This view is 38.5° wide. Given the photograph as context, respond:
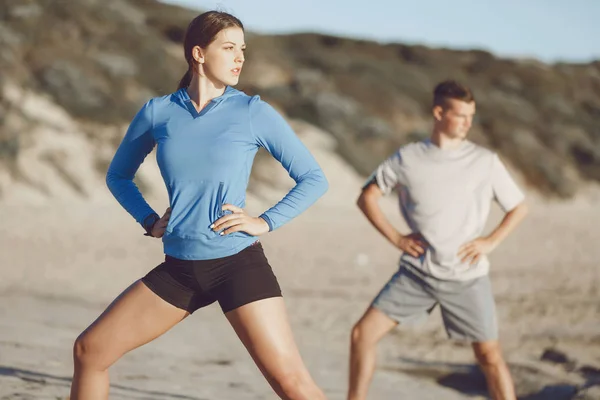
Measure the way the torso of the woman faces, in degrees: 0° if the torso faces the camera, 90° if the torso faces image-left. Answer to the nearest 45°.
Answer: approximately 0°

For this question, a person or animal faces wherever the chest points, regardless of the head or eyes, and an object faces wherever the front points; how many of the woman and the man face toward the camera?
2

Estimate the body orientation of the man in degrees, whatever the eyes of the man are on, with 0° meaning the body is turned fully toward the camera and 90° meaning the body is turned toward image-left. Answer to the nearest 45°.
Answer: approximately 0°

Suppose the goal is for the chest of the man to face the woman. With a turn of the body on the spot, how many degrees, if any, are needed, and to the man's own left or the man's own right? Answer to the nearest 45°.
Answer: approximately 45° to the man's own right

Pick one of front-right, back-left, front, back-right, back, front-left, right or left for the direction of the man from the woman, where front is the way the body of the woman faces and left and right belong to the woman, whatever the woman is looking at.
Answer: back-left
